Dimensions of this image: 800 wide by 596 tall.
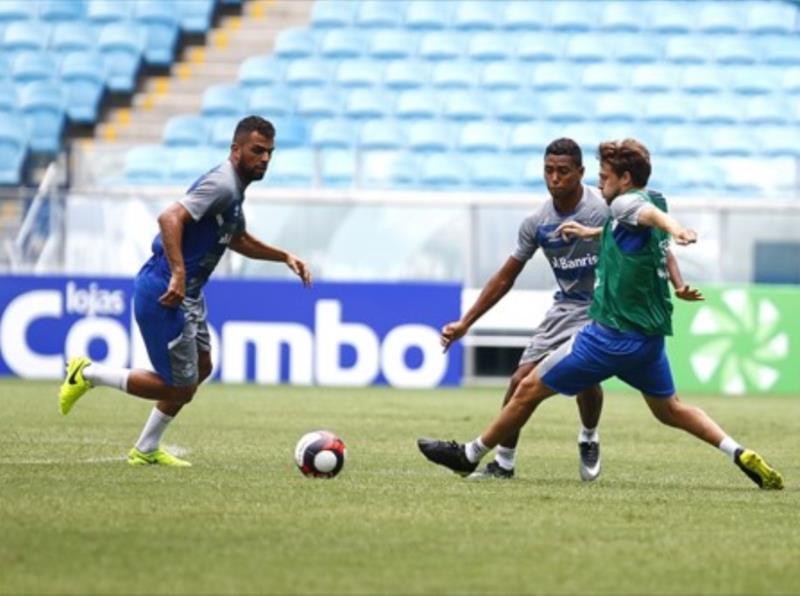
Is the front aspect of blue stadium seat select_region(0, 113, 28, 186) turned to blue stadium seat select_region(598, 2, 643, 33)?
no

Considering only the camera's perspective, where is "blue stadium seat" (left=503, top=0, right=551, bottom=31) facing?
facing the viewer

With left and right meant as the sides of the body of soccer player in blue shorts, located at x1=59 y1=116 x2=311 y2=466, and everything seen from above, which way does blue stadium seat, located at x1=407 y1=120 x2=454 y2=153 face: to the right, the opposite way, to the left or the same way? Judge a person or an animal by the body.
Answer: to the right

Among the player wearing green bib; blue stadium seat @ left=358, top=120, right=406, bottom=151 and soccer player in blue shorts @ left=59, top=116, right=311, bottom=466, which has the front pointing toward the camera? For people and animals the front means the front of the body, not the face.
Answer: the blue stadium seat

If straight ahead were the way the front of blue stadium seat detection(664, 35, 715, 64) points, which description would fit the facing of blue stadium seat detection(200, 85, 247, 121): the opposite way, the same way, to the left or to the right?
the same way

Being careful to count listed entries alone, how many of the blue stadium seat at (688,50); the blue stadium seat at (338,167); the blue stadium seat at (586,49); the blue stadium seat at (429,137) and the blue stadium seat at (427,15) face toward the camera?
5

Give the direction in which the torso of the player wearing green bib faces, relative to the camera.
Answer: to the viewer's left

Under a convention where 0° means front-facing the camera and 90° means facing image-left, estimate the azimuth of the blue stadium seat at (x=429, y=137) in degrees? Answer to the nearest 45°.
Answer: approximately 0°

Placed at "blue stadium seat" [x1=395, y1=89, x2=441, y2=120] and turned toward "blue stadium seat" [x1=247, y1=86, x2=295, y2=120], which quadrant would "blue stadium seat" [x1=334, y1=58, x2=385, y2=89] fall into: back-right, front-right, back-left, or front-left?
front-right

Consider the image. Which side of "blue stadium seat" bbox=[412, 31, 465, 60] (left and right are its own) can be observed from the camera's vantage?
front

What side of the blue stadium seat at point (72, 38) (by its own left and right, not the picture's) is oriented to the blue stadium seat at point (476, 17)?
left

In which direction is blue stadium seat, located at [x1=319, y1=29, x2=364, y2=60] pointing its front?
toward the camera

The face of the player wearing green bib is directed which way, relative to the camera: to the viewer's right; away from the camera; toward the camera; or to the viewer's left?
to the viewer's left

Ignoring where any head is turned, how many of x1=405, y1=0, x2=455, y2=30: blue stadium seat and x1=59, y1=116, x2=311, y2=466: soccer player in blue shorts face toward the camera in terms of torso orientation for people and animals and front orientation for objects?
1

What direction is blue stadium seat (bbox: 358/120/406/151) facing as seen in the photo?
toward the camera

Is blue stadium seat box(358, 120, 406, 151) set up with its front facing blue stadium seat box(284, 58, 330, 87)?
no

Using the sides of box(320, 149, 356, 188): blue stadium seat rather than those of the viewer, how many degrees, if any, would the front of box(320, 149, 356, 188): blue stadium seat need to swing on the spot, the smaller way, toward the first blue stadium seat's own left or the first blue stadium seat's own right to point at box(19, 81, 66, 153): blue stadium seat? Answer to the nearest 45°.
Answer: approximately 135° to the first blue stadium seat's own right

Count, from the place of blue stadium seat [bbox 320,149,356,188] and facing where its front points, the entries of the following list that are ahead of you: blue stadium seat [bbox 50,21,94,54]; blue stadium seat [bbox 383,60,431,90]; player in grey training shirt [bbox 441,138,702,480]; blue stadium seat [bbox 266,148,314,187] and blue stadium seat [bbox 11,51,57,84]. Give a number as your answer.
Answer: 1

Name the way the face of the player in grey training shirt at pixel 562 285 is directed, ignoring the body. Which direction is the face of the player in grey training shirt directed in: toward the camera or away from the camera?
toward the camera
